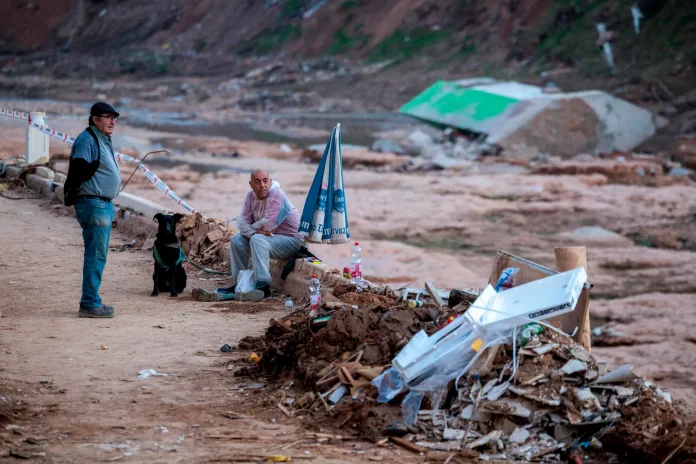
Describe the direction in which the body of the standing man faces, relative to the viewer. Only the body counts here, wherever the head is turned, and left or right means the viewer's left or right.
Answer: facing to the right of the viewer

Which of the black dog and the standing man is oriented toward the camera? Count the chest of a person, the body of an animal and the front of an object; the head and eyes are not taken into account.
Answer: the black dog

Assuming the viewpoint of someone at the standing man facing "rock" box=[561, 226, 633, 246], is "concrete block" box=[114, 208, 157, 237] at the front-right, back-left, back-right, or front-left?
front-left

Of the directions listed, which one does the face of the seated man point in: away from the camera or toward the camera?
toward the camera

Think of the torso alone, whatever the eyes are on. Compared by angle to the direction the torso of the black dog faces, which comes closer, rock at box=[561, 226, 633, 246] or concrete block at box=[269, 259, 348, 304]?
the concrete block

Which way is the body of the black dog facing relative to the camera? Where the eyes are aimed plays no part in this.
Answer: toward the camera

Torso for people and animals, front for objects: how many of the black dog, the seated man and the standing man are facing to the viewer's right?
1

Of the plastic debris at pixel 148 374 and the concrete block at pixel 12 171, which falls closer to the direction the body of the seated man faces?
the plastic debris

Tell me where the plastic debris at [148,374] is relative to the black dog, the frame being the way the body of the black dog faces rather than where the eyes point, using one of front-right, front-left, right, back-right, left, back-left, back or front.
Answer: front

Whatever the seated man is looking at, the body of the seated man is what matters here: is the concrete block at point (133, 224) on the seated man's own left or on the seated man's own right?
on the seated man's own right

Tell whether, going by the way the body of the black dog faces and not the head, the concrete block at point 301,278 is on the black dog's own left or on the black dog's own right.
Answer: on the black dog's own left

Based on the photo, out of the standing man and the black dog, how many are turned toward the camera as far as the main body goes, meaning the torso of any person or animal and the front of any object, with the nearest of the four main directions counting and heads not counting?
1

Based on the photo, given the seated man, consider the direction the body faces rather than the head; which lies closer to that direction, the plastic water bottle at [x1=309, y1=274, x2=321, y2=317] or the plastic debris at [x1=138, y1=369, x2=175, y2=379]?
the plastic debris

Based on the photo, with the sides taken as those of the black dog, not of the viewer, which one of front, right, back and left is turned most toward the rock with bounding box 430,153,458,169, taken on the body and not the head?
back

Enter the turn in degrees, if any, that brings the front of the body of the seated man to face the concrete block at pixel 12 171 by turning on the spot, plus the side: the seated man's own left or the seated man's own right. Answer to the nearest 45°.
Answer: approximately 90° to the seated man's own right

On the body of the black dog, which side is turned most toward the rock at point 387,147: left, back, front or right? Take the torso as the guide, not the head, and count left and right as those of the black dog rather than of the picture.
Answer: back

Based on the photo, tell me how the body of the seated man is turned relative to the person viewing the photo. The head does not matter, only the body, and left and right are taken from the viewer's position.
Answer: facing the viewer and to the left of the viewer

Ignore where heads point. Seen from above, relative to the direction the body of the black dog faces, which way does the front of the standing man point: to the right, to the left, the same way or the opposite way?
to the left
